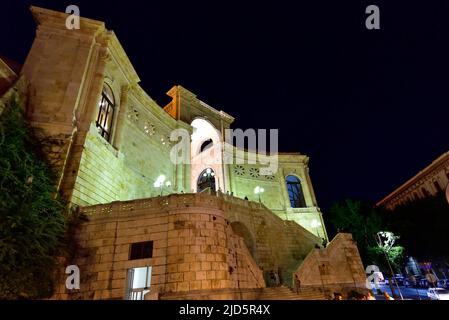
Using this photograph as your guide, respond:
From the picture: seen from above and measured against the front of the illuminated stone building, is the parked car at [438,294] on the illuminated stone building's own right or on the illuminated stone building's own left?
on the illuminated stone building's own left

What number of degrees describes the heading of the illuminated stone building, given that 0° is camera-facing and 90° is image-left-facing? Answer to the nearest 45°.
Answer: approximately 315°

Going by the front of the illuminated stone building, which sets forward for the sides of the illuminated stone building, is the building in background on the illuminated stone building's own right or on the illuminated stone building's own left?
on the illuminated stone building's own left

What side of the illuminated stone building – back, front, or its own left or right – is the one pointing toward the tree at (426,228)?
left
